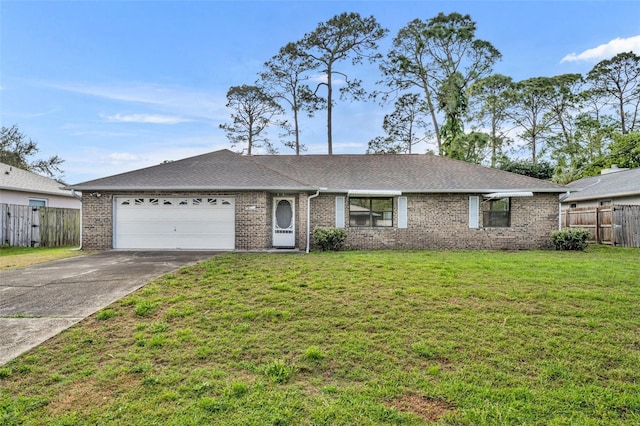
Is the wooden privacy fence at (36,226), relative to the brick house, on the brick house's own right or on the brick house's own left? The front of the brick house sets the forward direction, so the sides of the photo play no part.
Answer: on the brick house's own right

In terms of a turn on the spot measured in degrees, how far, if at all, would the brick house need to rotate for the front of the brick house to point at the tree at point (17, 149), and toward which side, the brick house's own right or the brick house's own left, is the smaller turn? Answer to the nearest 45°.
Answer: approximately 135° to the brick house's own right

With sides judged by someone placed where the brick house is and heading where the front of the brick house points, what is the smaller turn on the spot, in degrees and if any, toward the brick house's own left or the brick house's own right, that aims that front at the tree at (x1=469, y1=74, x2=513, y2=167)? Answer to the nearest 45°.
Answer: approximately 135° to the brick house's own left

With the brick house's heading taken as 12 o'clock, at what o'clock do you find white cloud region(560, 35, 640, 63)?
The white cloud is roughly at 8 o'clock from the brick house.

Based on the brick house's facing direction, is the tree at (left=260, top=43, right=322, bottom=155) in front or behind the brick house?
behind

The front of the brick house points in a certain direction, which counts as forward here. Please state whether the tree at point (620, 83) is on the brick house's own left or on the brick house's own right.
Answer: on the brick house's own left

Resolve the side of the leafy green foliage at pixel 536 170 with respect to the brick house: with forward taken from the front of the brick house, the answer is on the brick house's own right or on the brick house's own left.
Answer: on the brick house's own left

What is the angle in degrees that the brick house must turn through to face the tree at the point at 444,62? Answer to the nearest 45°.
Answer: approximately 135° to its left

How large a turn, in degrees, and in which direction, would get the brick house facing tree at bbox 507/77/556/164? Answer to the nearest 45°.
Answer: approximately 135° to its left

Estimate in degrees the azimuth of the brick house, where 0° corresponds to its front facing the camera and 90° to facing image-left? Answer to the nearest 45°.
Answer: approximately 0°

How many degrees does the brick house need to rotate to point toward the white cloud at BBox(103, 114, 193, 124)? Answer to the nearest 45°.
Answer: approximately 135° to its right

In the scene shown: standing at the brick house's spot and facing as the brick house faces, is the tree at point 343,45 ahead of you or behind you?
behind
